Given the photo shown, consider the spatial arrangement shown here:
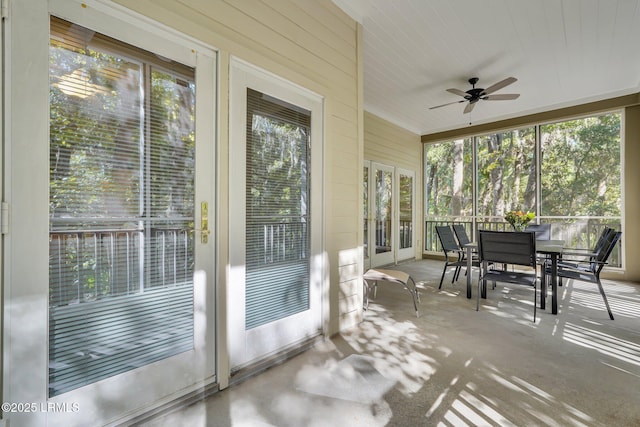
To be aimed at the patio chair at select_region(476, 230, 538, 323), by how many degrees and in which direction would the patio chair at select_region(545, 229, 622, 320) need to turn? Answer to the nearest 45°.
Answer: approximately 45° to its left

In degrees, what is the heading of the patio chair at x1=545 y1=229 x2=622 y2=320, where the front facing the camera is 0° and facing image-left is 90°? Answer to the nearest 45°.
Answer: approximately 90°

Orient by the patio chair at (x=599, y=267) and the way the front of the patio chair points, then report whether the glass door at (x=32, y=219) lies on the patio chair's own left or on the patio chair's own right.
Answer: on the patio chair's own left

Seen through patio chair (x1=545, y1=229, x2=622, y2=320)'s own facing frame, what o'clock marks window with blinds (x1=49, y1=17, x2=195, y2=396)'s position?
The window with blinds is roughly at 10 o'clock from the patio chair.

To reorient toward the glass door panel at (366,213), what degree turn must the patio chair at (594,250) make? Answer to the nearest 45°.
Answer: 0° — it already faces it
